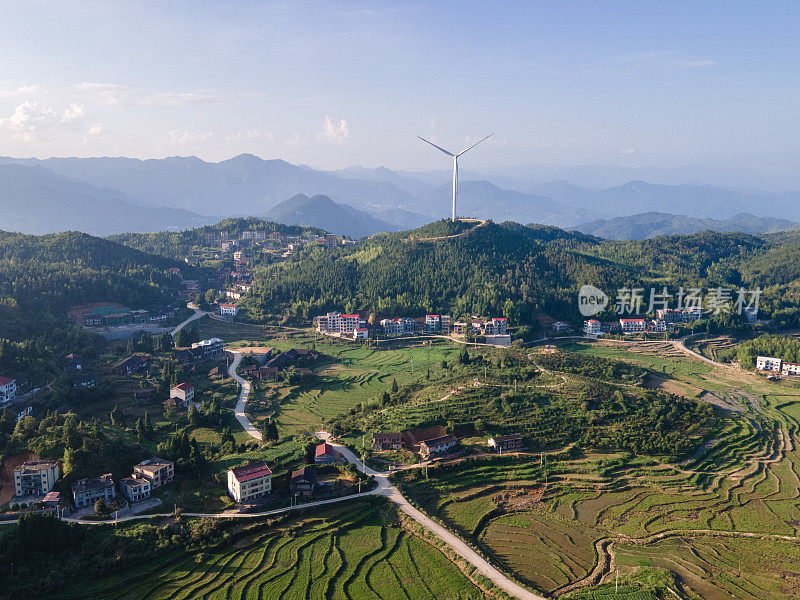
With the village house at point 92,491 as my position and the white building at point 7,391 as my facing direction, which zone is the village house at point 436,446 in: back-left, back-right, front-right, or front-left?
back-right

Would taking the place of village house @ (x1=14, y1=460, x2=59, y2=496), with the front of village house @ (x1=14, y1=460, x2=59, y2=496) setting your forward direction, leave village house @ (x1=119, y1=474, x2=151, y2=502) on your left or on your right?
on your left

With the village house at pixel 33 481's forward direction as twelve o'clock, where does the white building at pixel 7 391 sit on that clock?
The white building is roughly at 6 o'clock from the village house.

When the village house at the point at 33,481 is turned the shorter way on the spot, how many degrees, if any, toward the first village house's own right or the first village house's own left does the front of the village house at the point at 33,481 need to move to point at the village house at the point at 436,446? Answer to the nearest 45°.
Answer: approximately 90° to the first village house's own left

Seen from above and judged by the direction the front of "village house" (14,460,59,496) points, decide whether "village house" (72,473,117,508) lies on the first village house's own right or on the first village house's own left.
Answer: on the first village house's own left

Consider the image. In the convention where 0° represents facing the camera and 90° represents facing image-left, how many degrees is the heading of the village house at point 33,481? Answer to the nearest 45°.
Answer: approximately 0°

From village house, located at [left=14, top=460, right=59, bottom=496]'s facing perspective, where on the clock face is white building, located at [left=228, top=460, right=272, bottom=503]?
The white building is roughly at 10 o'clock from the village house.

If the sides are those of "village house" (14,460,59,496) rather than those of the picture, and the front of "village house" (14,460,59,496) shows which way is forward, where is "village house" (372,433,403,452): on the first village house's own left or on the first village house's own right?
on the first village house's own left

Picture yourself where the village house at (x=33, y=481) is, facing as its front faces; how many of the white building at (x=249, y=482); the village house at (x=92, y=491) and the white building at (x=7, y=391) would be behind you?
1

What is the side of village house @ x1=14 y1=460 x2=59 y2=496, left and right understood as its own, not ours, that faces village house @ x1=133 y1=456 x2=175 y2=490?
left

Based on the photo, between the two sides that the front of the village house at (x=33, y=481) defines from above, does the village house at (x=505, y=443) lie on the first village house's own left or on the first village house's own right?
on the first village house's own left
